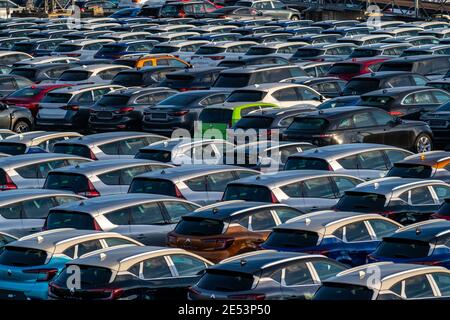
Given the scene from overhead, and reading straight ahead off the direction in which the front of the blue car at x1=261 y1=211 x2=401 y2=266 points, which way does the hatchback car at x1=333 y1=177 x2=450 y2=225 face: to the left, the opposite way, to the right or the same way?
the same way

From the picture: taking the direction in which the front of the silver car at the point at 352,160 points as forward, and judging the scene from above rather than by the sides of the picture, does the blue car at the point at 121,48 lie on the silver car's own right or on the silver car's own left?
on the silver car's own left

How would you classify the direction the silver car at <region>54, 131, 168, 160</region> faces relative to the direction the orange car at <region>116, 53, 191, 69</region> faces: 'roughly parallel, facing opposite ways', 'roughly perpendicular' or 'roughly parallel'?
roughly parallel

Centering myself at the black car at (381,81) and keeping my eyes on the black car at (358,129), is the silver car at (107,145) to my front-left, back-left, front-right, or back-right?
front-right

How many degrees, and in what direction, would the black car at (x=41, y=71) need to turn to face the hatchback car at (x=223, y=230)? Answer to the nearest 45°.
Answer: approximately 135° to its right

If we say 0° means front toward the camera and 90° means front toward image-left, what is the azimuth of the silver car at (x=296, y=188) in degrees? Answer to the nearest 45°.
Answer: approximately 225°

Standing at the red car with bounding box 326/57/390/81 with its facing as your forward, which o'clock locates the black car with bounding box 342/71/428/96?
The black car is roughly at 4 o'clock from the red car.

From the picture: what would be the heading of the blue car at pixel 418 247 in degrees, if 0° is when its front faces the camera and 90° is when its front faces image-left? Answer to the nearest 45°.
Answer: approximately 225°

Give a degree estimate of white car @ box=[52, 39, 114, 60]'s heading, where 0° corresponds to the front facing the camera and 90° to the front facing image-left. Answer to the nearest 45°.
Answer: approximately 225°

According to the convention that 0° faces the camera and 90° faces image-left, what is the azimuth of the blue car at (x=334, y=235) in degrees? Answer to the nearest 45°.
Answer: approximately 225°

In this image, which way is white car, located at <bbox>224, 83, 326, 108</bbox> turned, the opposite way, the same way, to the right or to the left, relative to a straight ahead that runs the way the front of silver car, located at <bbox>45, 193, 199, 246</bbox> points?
the same way

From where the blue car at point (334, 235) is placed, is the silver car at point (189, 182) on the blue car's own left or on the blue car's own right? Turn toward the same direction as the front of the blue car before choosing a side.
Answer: on the blue car's own left

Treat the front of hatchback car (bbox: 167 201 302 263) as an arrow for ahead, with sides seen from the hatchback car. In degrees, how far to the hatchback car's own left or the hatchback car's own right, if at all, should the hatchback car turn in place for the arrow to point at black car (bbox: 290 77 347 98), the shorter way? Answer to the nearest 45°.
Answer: approximately 45° to the hatchback car's own left

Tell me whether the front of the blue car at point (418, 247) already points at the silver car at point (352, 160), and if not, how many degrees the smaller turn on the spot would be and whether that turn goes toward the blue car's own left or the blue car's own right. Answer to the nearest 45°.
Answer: approximately 45° to the blue car's own left

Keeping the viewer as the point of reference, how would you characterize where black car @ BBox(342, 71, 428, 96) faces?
facing away from the viewer and to the right of the viewer

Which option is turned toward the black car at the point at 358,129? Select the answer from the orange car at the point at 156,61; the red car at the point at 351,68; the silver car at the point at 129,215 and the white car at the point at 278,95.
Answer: the silver car

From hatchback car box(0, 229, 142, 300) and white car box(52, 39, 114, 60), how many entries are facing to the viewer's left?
0

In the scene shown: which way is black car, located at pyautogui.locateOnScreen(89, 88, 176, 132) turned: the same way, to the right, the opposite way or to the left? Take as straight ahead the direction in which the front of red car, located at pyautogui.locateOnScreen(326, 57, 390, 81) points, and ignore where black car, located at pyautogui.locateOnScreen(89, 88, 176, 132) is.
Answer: the same way
